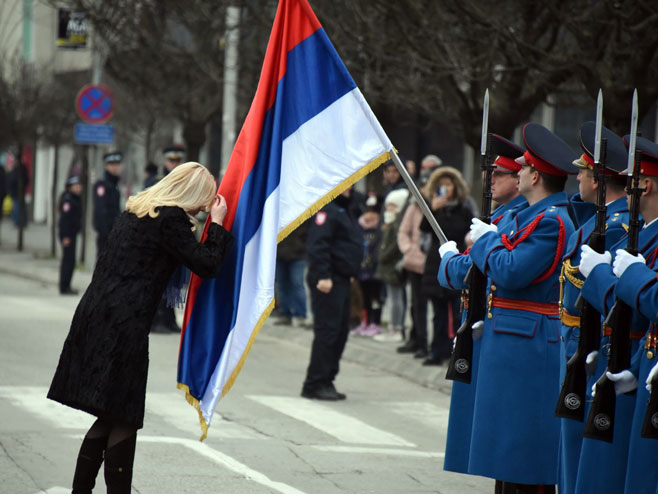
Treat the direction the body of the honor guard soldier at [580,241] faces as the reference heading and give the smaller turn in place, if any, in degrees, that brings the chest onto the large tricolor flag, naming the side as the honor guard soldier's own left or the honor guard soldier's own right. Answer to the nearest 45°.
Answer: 0° — they already face it

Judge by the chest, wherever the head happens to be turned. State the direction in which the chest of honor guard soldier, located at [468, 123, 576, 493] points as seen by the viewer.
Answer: to the viewer's left

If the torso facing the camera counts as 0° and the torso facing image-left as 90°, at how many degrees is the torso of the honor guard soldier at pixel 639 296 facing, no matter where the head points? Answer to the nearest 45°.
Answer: approximately 90°

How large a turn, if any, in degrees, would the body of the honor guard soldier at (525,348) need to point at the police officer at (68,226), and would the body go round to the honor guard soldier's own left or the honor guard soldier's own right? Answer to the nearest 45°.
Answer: approximately 45° to the honor guard soldier's own right

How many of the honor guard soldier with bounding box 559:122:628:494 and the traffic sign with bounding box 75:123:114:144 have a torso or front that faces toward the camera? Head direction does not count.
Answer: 1

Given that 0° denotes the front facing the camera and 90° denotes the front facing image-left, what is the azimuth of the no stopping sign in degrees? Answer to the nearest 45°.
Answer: approximately 0°

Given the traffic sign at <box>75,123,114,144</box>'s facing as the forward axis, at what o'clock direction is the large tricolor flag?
The large tricolor flag is roughly at 12 o'clock from the traffic sign.
